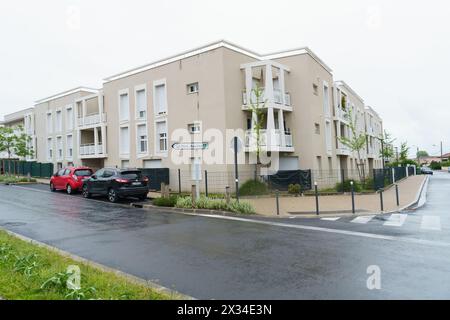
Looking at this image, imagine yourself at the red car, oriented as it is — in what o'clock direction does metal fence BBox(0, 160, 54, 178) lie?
The metal fence is roughly at 1 o'clock from the red car.

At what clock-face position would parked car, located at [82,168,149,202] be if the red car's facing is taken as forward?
The parked car is roughly at 7 o'clock from the red car.

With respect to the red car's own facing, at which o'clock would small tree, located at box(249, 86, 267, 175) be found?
The small tree is roughly at 5 o'clock from the red car.

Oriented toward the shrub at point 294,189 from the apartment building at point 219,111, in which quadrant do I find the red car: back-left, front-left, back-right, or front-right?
front-right

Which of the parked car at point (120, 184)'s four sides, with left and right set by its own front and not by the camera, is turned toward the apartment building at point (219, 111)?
right

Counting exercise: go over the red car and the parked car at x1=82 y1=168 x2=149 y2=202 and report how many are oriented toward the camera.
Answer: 0

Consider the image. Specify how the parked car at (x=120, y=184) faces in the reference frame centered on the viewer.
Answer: facing away from the viewer and to the left of the viewer

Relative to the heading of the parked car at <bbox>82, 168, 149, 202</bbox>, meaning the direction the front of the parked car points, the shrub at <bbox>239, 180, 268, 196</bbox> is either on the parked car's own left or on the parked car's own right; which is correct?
on the parked car's own right
